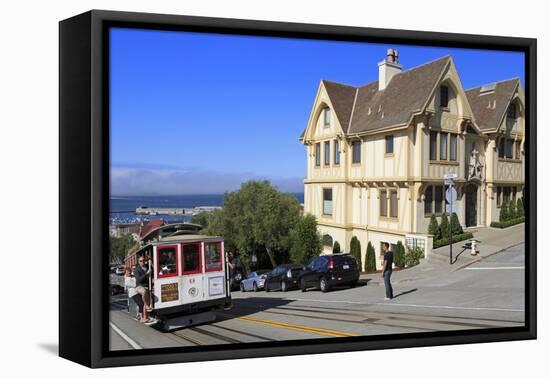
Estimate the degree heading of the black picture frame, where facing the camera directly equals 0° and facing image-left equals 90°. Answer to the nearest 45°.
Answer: approximately 315°
